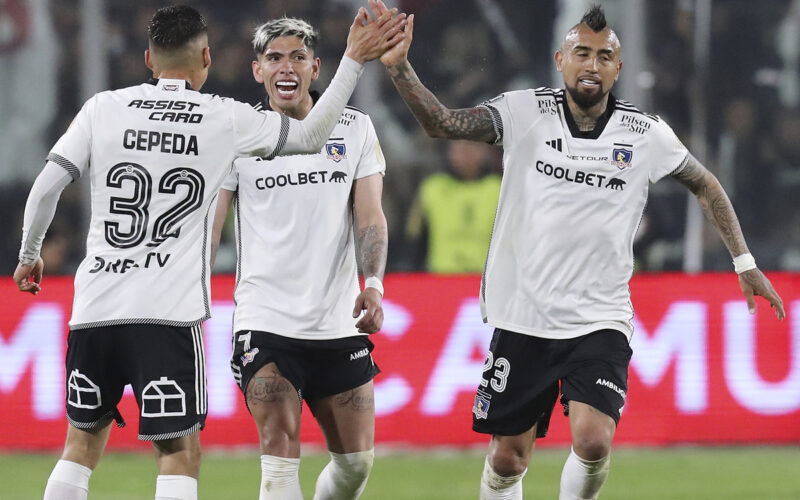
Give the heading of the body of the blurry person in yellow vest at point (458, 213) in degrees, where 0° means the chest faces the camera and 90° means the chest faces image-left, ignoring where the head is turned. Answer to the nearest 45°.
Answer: approximately 0°

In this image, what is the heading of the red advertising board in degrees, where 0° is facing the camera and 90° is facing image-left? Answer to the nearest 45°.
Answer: approximately 0°

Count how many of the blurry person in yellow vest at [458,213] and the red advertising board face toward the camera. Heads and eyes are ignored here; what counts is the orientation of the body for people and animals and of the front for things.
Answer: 2

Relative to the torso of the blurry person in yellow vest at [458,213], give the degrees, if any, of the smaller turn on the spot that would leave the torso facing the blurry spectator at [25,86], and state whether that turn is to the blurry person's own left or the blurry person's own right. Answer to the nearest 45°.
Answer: approximately 90° to the blurry person's own right
